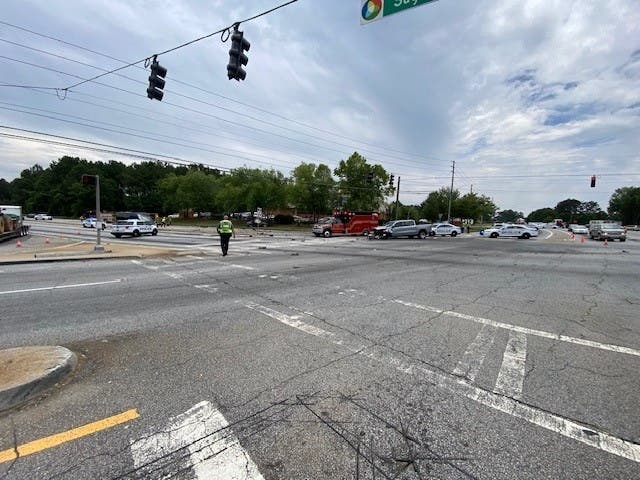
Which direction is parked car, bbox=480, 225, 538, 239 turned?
to the viewer's left

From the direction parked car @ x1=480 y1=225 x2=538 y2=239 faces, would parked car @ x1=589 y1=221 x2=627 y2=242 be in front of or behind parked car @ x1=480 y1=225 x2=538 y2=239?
behind

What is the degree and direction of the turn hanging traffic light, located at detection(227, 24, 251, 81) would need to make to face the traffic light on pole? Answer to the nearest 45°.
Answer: approximately 135° to its left

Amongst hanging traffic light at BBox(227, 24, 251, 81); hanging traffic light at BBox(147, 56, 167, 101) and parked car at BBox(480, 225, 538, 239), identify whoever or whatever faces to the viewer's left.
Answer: the parked car
